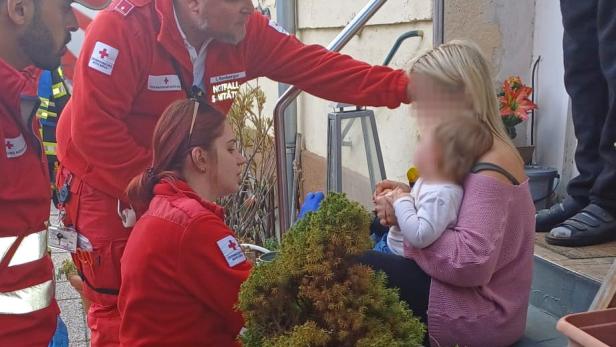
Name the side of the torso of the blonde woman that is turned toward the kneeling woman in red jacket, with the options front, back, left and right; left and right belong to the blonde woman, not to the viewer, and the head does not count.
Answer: front

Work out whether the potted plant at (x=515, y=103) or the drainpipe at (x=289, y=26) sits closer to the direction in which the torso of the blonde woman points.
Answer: the drainpipe

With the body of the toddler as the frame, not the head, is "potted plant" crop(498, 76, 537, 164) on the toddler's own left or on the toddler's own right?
on the toddler's own right

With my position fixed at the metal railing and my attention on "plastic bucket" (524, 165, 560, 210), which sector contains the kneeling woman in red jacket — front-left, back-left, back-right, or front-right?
back-right

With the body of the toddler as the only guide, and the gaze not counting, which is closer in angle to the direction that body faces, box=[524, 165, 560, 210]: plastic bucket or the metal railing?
the metal railing

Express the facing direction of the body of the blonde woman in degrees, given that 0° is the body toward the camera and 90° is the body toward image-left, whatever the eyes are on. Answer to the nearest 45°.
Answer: approximately 90°

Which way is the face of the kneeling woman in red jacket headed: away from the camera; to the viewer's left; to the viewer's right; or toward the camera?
to the viewer's right

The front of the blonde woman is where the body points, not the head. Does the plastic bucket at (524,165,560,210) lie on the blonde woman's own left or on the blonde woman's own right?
on the blonde woman's own right

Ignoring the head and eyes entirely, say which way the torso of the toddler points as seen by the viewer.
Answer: to the viewer's left

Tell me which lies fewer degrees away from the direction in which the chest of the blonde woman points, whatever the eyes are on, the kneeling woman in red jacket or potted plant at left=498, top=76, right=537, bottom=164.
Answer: the kneeling woman in red jacket

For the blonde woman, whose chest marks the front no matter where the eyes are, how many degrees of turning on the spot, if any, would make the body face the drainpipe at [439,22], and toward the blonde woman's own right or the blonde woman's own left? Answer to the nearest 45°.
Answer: approximately 90° to the blonde woman's own right

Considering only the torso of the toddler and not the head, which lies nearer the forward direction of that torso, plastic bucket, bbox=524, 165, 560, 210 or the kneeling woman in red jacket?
the kneeling woman in red jacket
